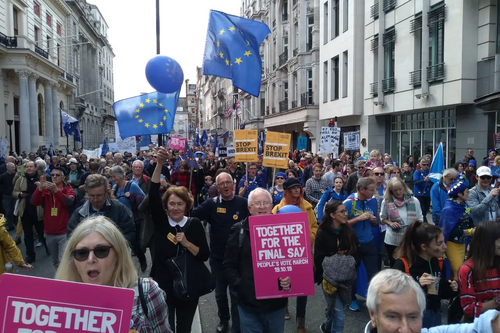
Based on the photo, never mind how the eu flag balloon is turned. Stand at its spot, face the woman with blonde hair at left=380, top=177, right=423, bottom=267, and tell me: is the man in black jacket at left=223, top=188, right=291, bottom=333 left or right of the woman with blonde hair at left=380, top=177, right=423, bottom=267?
right

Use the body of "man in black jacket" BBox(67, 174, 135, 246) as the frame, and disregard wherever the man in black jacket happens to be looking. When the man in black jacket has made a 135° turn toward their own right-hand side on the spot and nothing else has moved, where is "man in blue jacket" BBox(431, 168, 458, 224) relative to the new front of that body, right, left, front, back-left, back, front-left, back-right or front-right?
back-right

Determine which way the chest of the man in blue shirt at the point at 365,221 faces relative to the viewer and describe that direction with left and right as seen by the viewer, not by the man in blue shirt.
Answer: facing the viewer and to the right of the viewer

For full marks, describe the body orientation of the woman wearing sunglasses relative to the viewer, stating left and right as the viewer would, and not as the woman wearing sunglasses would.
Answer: facing the viewer

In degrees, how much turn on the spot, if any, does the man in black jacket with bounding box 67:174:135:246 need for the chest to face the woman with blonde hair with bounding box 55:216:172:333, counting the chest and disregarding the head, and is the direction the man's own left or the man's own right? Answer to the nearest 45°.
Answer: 0° — they already face them

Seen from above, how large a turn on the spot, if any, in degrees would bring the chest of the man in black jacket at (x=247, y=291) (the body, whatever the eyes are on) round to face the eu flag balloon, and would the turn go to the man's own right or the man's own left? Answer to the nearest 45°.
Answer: approximately 135° to the man's own right

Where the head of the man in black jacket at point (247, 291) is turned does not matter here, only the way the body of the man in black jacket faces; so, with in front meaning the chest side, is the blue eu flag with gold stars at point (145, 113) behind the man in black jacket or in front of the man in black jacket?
behind

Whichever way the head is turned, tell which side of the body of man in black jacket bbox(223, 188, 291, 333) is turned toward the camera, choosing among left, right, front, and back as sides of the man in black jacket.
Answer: front

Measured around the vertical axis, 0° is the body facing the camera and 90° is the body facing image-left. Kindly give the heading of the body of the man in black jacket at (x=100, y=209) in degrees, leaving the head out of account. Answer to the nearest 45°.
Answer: approximately 0°

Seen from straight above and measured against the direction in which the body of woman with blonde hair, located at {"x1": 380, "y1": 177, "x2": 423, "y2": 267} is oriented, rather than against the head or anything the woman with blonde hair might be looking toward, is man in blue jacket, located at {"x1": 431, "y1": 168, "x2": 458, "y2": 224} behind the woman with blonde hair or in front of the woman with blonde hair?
behind
